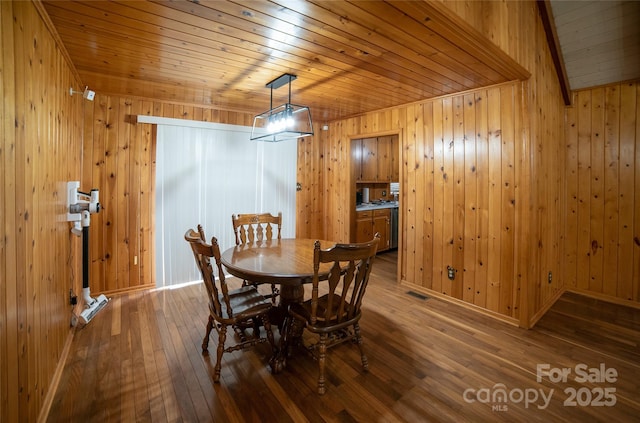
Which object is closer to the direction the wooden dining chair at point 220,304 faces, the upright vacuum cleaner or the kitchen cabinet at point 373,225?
the kitchen cabinet

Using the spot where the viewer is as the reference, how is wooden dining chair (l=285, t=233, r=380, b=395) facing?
facing away from the viewer and to the left of the viewer

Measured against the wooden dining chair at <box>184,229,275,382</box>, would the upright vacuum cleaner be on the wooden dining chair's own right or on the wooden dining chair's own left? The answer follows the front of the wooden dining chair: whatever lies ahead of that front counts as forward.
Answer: on the wooden dining chair's own left

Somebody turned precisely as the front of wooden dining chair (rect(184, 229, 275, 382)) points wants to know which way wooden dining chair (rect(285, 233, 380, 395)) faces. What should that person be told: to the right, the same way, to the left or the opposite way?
to the left

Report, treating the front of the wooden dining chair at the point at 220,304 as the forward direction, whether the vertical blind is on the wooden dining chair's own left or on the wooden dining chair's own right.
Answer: on the wooden dining chair's own left

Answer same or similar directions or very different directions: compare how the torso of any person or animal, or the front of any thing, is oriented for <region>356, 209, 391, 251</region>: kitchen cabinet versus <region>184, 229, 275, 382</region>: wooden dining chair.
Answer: very different directions

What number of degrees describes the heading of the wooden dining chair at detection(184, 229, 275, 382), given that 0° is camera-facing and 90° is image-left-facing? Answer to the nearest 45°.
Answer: approximately 225°
